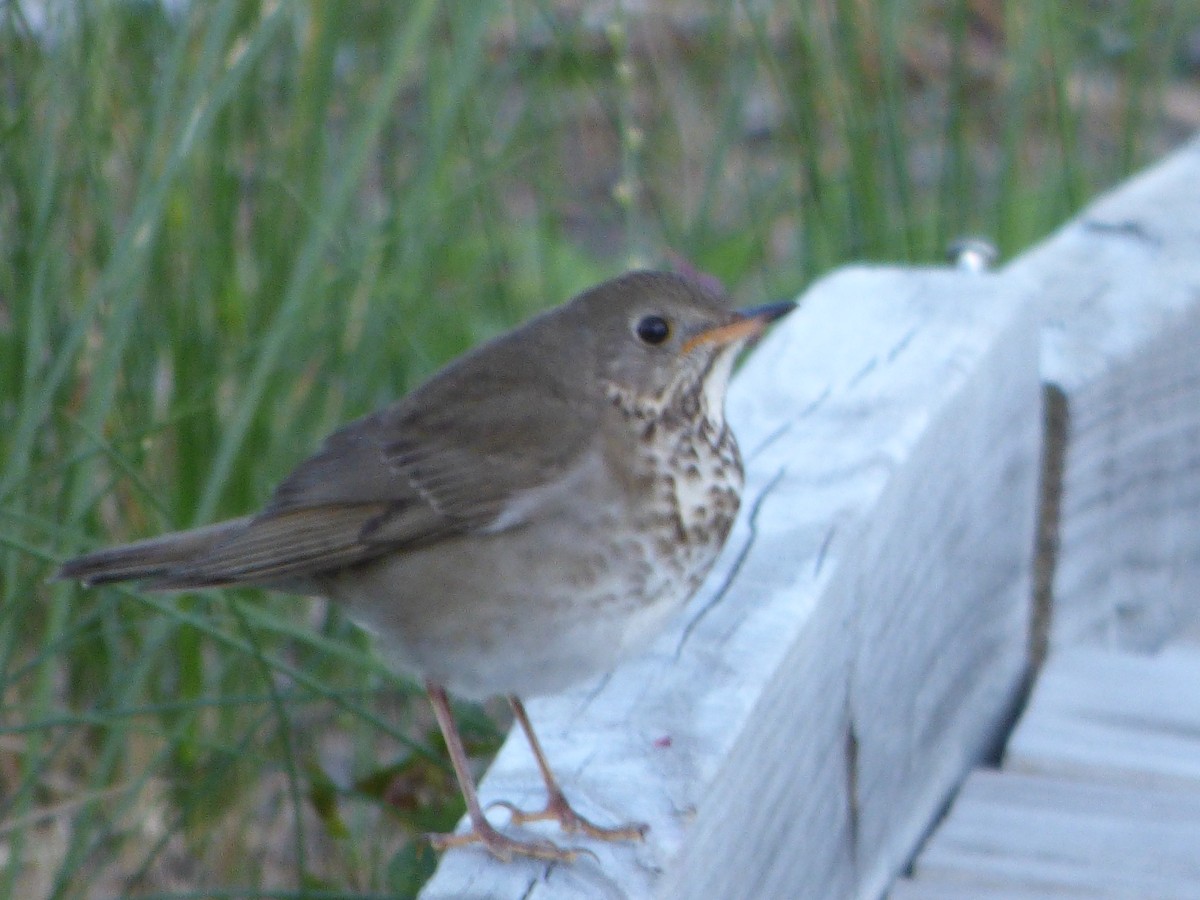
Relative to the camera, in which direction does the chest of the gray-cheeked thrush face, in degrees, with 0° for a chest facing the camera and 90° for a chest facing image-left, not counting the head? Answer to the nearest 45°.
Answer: approximately 270°
